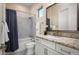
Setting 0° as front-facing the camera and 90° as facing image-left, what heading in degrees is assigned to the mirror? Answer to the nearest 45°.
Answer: approximately 45°
